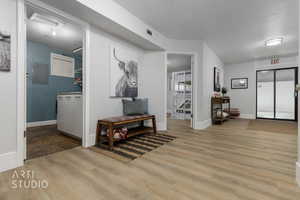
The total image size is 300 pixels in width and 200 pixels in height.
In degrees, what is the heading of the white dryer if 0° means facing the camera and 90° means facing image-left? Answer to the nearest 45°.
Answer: approximately 45°

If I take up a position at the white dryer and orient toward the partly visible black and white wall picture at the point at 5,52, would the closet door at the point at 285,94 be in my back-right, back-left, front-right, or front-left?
back-left

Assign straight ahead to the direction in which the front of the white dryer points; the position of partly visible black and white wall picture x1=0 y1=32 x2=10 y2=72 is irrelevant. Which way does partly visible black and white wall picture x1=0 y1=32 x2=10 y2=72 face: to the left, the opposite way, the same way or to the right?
to the left

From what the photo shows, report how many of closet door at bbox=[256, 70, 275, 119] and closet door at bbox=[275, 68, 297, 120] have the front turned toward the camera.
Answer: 2

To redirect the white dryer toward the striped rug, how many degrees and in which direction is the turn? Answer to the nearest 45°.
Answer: approximately 90° to its left

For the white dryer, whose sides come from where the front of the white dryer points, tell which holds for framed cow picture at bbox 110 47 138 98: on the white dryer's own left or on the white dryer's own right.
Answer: on the white dryer's own left

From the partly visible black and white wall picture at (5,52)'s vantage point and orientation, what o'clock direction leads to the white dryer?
The white dryer is roughly at 9 o'clock from the partly visible black and white wall picture.
